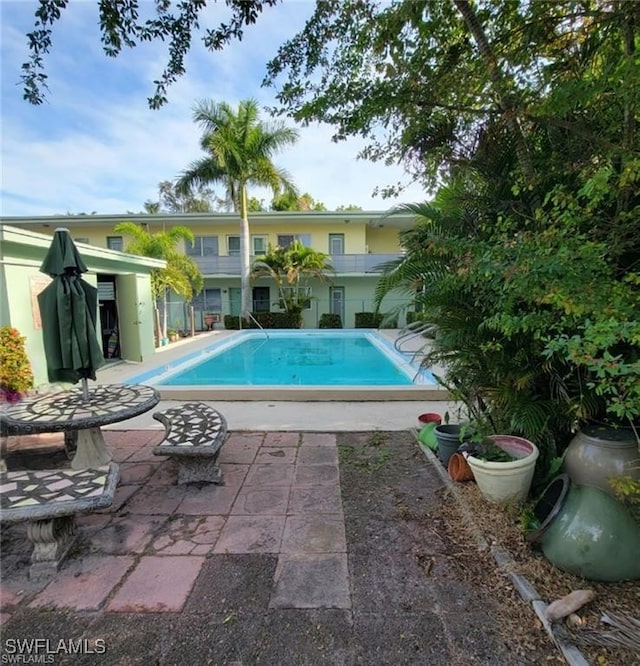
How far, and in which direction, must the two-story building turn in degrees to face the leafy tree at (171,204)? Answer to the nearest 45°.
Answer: approximately 180°

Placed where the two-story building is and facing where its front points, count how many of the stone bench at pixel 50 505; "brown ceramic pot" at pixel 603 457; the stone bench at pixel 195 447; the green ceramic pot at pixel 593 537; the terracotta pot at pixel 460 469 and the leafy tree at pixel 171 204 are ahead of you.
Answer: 5

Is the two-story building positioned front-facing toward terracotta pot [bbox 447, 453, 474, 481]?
yes

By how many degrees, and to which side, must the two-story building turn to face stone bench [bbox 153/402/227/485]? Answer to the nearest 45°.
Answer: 0° — it already faces it

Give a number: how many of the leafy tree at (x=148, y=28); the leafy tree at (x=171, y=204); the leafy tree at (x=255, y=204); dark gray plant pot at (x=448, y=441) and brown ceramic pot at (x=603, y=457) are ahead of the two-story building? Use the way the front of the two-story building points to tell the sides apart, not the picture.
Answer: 3

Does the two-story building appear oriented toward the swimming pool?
yes

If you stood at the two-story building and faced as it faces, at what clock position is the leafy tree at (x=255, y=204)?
The leafy tree is roughly at 6 o'clock from the two-story building.

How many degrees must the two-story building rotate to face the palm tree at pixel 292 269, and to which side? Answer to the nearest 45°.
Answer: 0° — it already faces it

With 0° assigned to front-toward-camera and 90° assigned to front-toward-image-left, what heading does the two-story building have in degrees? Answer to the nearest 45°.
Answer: approximately 0°

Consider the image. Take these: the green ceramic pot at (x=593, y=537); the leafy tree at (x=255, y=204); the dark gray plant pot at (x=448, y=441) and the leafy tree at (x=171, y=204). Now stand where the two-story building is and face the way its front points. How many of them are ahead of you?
2

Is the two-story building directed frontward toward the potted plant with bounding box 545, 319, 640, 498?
yes

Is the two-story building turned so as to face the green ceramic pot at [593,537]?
yes
